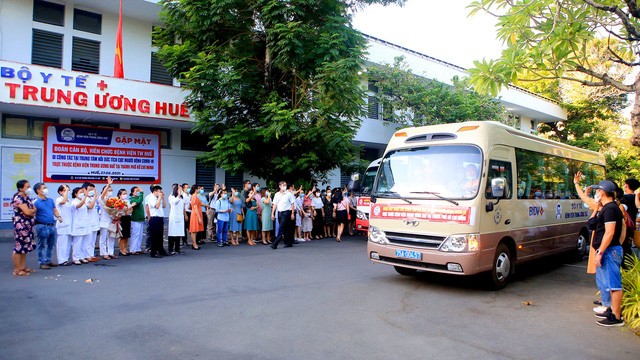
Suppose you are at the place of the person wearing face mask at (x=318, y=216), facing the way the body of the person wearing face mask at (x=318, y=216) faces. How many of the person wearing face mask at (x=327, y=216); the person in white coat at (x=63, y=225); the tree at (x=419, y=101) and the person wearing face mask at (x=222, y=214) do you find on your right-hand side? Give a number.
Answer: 2

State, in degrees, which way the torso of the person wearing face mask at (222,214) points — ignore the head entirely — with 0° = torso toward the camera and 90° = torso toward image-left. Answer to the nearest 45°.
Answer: approximately 315°

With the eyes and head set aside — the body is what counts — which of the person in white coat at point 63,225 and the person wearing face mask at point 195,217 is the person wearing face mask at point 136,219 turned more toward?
the person wearing face mask

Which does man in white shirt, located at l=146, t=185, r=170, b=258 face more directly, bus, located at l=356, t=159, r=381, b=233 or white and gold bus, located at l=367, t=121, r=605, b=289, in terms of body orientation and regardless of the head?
the white and gold bus

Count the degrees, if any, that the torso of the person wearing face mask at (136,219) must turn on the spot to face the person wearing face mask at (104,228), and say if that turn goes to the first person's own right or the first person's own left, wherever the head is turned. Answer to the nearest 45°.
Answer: approximately 90° to the first person's own right

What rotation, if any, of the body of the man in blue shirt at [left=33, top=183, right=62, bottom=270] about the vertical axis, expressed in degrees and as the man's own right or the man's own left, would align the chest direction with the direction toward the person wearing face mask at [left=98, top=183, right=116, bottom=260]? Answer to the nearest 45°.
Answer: approximately 90° to the man's own left

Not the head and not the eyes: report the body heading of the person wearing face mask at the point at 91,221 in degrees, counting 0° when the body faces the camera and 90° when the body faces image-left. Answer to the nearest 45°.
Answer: approximately 315°

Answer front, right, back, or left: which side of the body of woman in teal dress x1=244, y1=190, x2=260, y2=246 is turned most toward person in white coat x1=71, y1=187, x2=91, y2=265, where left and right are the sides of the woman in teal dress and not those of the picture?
right

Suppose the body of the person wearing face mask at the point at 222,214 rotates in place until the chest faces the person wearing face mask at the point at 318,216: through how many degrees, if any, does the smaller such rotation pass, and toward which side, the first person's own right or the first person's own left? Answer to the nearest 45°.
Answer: approximately 90° to the first person's own left

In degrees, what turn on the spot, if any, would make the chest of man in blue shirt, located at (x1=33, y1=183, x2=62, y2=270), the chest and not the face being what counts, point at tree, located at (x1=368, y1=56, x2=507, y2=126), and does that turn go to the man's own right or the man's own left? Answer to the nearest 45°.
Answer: approximately 45° to the man's own left
